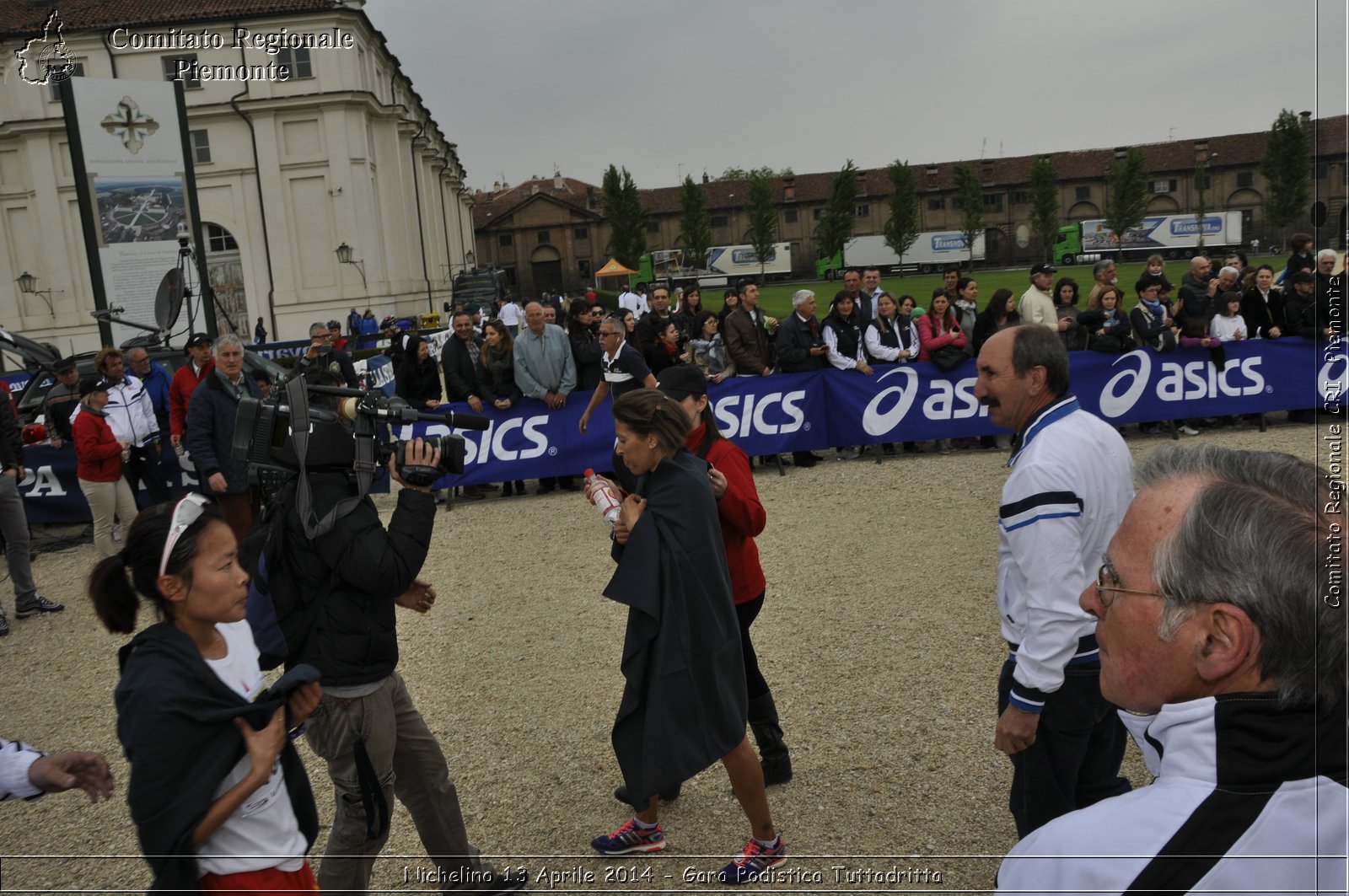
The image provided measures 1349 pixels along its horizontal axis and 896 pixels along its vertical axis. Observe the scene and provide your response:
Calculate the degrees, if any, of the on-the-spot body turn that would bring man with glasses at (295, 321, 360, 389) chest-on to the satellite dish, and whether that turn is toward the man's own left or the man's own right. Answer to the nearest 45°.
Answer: approximately 135° to the man's own right

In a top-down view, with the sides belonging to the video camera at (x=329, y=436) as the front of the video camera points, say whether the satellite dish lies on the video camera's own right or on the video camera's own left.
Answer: on the video camera's own left

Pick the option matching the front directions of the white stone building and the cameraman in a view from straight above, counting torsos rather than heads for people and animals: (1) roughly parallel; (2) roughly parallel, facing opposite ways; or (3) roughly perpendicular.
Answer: roughly perpendicular

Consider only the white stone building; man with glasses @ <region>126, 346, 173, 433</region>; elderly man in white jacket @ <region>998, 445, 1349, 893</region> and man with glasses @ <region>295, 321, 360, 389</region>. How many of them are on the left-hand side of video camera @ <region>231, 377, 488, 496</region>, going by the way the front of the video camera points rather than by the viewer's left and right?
3

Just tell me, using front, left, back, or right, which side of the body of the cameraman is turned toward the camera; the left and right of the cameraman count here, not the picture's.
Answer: right

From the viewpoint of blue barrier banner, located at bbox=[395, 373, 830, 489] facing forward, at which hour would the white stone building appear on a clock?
The white stone building is roughly at 5 o'clock from the blue barrier banner.

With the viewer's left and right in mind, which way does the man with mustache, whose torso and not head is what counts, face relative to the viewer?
facing to the left of the viewer

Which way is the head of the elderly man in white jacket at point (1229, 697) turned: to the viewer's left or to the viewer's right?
to the viewer's left

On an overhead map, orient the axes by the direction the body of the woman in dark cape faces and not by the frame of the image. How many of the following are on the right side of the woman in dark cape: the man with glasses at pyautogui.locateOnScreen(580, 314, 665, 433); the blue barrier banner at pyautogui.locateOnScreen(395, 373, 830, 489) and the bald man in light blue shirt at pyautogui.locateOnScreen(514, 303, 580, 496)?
3

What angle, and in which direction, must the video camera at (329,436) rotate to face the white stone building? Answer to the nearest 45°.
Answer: approximately 90° to its left
